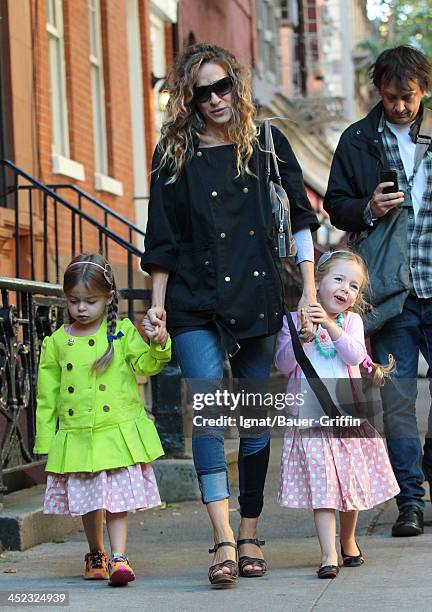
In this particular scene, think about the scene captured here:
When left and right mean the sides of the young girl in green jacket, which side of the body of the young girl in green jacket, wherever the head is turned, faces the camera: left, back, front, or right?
front

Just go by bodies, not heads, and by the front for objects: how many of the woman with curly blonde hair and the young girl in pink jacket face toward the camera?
2

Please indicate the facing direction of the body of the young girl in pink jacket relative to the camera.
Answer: toward the camera

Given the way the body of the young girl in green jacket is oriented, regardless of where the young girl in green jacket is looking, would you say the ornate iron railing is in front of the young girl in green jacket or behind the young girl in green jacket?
behind

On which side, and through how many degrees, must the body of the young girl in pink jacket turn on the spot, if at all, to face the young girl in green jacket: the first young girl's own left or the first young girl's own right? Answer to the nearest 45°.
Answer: approximately 90° to the first young girl's own right

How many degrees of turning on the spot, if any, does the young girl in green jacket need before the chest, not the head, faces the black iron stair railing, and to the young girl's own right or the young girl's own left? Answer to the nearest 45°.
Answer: approximately 180°

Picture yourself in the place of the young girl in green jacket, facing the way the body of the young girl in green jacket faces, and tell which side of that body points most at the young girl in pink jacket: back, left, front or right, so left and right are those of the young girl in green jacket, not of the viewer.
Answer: left

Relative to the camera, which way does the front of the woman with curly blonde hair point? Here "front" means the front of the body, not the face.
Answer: toward the camera
